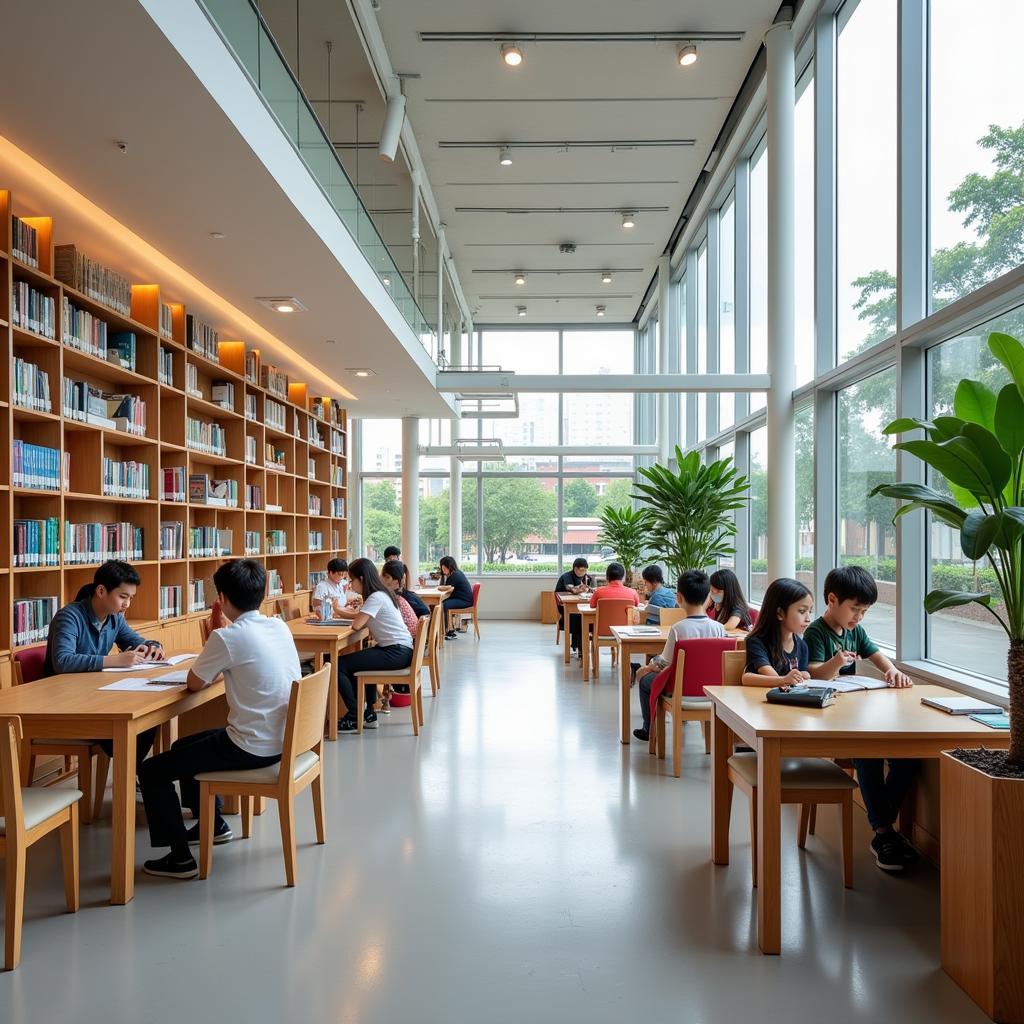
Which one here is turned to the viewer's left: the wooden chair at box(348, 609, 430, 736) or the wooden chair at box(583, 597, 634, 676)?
the wooden chair at box(348, 609, 430, 736)

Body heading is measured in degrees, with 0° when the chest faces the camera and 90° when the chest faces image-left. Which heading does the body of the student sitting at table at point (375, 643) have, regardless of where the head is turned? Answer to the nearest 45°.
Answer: approximately 90°

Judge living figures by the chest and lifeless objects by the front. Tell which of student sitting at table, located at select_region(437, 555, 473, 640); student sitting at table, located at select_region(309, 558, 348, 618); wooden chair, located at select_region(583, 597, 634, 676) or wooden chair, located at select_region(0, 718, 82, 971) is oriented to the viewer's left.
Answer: student sitting at table, located at select_region(437, 555, 473, 640)

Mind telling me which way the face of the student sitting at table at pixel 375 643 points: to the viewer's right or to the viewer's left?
to the viewer's left

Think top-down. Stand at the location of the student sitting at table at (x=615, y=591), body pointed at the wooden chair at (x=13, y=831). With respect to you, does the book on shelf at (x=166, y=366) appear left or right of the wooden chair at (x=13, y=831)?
right

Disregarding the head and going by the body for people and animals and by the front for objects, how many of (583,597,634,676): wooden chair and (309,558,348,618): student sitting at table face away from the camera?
1

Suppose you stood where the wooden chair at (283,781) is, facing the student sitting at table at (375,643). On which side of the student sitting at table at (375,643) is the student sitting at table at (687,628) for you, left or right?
right

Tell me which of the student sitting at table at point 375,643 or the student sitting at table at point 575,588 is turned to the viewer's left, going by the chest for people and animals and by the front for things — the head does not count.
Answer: the student sitting at table at point 375,643

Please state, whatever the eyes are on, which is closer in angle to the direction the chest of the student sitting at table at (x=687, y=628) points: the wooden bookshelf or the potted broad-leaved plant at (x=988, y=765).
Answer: the wooden bookshelf

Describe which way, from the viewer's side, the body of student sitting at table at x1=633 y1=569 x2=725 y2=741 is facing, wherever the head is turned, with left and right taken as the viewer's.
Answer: facing away from the viewer and to the left of the viewer
